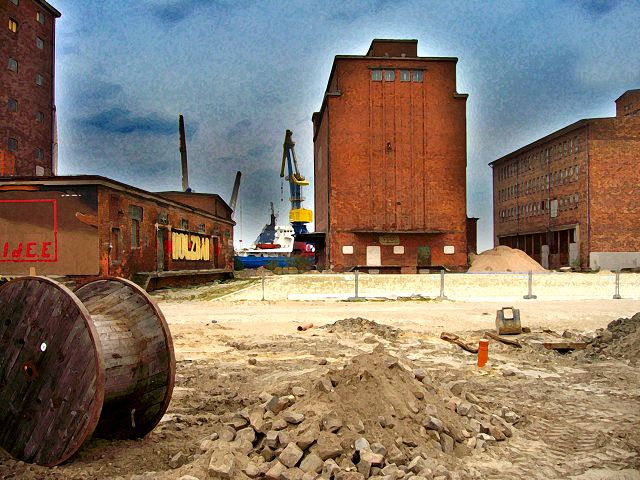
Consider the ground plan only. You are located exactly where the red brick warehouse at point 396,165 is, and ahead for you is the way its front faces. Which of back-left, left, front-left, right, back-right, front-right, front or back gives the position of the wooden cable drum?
front

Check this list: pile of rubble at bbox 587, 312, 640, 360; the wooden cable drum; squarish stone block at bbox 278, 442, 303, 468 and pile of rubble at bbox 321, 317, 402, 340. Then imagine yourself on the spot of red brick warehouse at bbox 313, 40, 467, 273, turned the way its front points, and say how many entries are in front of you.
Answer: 4

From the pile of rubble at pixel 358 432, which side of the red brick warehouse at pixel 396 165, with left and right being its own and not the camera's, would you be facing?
front

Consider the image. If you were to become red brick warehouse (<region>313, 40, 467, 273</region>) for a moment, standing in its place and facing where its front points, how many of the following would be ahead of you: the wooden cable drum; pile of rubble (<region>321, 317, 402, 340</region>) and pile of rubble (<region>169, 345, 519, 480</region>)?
3

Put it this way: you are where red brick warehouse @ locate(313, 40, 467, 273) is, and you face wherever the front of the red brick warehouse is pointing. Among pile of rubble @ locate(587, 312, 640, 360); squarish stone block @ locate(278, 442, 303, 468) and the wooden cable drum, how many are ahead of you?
3

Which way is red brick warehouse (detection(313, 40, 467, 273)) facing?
toward the camera

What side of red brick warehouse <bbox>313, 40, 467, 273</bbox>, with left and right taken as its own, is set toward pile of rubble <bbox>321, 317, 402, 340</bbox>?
front

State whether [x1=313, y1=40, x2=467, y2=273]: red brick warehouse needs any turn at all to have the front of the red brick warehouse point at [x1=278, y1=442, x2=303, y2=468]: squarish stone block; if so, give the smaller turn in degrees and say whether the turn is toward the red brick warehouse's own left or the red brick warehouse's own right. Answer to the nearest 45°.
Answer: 0° — it already faces it

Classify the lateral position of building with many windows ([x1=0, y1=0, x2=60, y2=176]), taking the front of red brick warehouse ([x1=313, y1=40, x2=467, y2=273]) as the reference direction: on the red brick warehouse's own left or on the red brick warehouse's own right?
on the red brick warehouse's own right

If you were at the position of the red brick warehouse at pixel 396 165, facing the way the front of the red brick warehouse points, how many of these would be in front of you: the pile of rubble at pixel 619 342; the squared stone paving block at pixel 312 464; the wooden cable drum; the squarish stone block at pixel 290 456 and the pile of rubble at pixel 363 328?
5

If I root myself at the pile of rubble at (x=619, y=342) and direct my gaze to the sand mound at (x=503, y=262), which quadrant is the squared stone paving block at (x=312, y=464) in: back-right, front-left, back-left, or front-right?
back-left

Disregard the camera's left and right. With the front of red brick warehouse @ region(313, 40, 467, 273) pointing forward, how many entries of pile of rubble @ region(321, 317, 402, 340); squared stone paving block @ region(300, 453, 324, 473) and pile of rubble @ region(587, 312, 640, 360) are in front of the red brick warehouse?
3

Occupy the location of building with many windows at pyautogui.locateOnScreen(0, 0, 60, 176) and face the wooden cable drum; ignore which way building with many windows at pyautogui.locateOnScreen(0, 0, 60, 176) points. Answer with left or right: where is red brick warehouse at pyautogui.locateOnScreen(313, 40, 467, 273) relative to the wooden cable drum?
left

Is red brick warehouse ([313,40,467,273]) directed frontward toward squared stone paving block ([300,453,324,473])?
yes

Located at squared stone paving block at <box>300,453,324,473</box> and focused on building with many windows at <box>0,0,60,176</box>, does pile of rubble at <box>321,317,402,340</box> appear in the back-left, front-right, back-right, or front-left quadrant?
front-right
